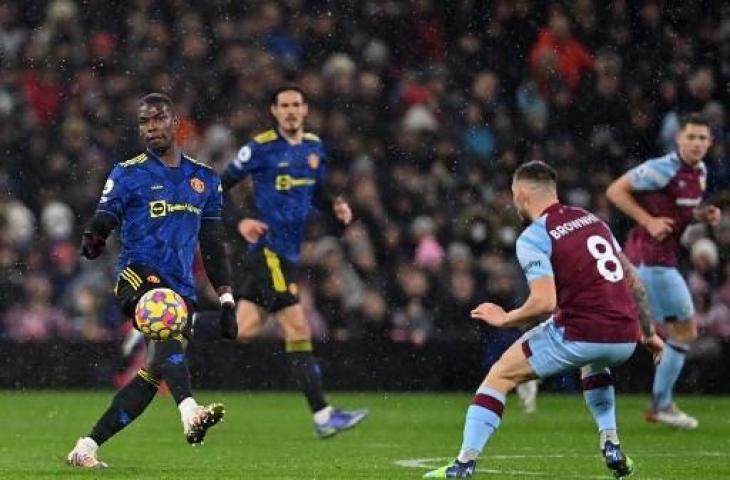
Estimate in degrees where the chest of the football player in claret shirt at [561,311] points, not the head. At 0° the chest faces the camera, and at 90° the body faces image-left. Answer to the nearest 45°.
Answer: approximately 135°

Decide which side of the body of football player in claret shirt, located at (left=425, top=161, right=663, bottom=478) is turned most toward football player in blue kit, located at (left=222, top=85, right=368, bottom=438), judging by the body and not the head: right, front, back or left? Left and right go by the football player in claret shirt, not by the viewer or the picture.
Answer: front

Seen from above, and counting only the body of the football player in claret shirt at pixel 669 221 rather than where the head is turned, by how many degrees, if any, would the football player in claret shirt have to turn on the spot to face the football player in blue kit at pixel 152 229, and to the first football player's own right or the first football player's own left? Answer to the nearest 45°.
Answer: approximately 90° to the first football player's own right

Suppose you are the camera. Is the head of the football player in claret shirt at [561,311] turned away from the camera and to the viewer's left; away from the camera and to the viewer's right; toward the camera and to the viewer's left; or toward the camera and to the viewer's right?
away from the camera and to the viewer's left

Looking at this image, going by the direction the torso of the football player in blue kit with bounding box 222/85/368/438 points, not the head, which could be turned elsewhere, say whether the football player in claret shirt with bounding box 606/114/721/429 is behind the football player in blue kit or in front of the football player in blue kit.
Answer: in front

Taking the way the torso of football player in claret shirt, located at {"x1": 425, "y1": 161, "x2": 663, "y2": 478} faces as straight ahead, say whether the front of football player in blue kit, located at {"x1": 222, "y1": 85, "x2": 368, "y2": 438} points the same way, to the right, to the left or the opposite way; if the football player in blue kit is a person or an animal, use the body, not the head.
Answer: the opposite way

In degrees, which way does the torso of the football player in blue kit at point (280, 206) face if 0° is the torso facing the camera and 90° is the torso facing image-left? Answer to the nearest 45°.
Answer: approximately 315°

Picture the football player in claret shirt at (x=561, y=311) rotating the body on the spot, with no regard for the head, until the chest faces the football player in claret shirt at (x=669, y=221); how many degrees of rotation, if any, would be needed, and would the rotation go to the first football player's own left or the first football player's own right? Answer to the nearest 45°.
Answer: approximately 45° to the first football player's own right

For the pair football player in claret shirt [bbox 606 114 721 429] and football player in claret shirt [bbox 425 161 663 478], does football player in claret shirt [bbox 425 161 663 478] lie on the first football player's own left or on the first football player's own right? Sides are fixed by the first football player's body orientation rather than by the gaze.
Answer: on the first football player's own right

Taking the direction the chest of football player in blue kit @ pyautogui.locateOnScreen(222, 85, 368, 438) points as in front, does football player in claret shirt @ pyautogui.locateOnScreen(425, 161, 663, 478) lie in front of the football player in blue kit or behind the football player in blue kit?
in front
